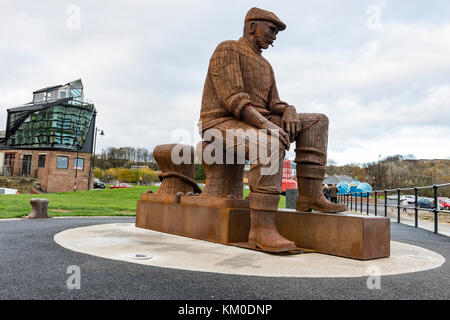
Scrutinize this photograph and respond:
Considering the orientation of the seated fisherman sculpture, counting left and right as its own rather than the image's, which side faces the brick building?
back

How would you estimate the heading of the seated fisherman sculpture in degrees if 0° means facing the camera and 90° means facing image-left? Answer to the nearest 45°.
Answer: approximately 315°
